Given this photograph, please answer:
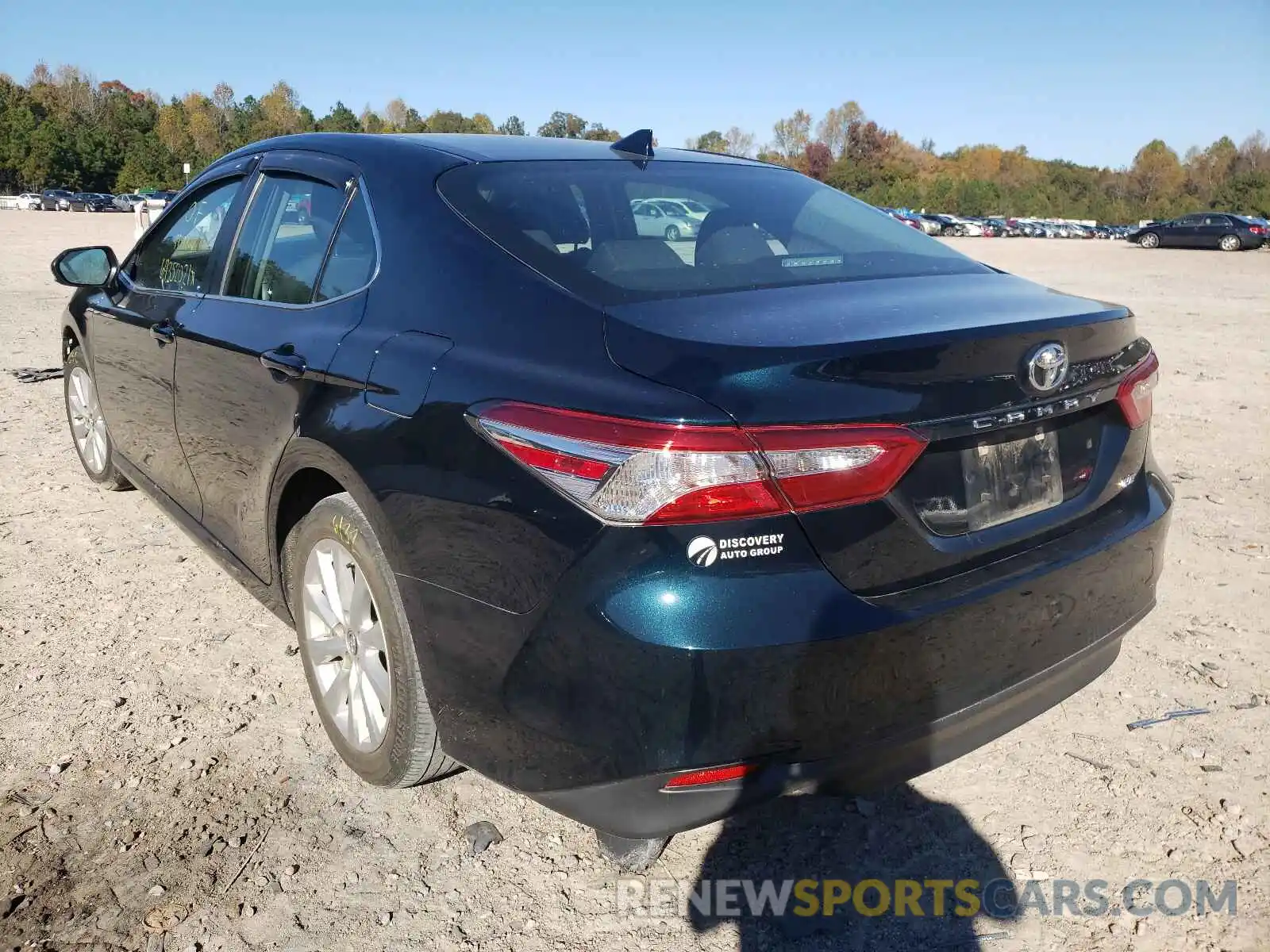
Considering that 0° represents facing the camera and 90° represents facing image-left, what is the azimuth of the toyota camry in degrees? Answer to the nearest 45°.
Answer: approximately 135°
